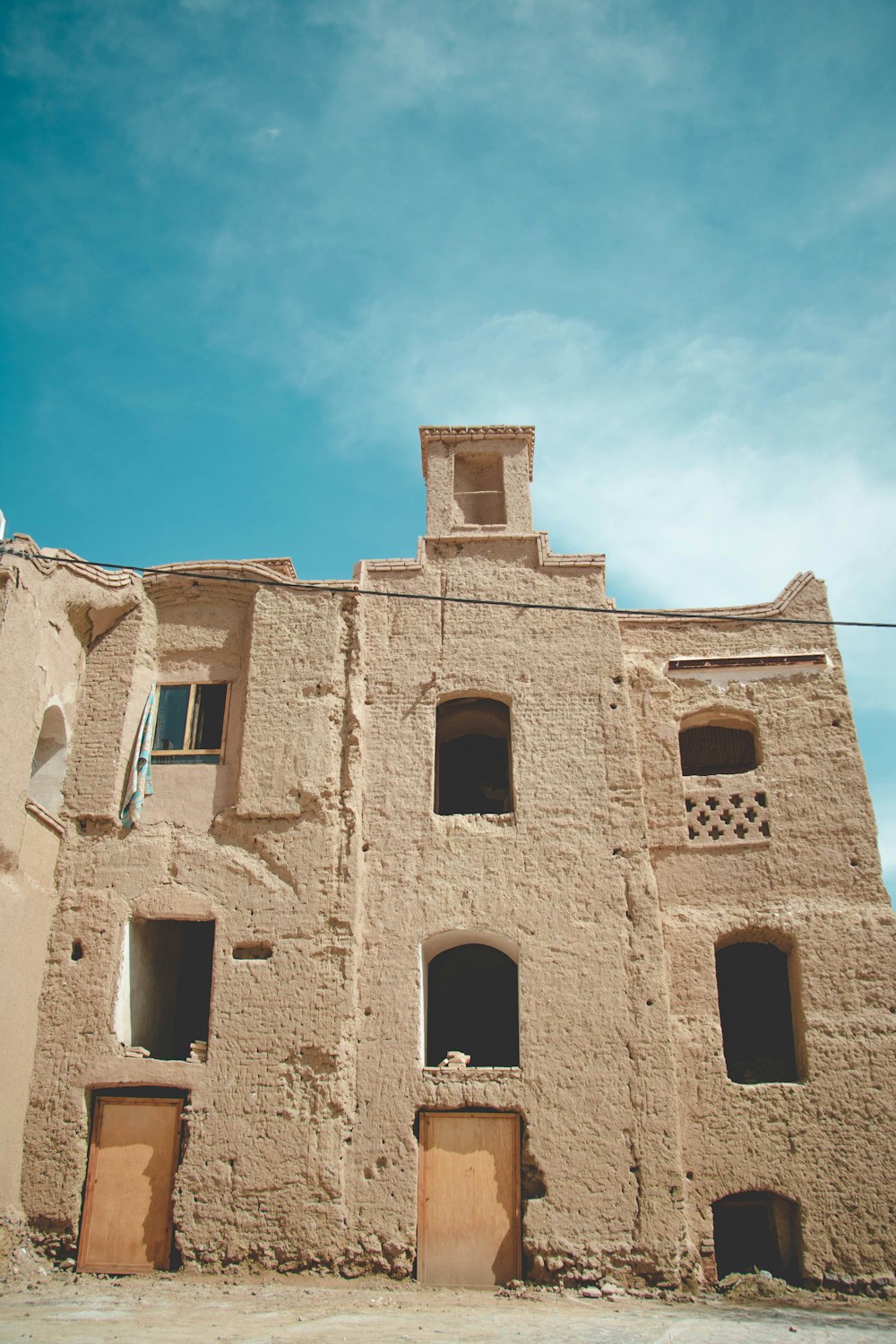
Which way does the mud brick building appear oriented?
toward the camera
